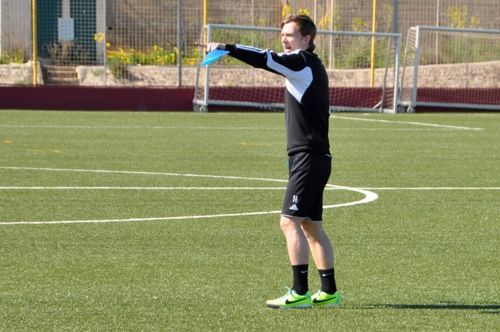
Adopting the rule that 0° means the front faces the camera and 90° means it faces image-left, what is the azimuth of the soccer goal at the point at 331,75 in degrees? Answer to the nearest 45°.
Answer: approximately 0°

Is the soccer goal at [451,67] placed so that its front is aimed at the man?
yes

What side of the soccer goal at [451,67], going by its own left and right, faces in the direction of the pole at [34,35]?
right

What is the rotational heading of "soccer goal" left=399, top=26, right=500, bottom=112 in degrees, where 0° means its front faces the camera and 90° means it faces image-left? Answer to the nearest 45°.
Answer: approximately 0°

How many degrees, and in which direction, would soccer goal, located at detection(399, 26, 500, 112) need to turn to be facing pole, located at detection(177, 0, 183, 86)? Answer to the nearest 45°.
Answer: approximately 45° to its right
